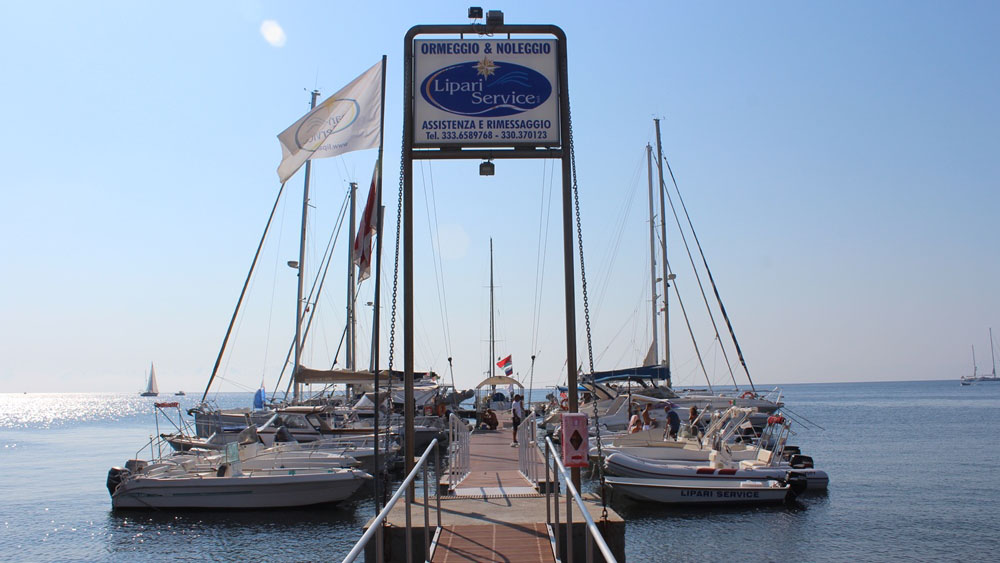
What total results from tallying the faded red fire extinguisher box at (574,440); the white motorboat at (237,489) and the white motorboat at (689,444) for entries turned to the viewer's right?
1

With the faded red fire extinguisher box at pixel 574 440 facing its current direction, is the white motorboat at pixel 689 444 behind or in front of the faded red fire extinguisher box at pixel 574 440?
behind

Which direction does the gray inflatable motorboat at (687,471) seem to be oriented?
to the viewer's left

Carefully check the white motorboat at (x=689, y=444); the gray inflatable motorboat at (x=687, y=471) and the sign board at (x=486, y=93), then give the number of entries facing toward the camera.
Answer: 1

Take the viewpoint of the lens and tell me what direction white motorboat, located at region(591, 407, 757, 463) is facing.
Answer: facing to the left of the viewer

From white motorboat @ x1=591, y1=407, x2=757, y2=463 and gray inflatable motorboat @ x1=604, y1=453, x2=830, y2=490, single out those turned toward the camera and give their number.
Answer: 0

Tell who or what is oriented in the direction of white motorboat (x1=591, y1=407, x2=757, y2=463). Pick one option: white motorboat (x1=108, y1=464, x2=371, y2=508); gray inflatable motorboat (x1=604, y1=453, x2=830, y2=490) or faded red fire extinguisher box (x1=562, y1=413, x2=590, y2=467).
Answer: white motorboat (x1=108, y1=464, x2=371, y2=508)

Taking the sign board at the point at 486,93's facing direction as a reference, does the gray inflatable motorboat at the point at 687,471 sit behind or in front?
behind

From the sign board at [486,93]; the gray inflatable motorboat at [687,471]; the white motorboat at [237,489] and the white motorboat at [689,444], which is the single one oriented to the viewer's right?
the white motorboat at [237,489]

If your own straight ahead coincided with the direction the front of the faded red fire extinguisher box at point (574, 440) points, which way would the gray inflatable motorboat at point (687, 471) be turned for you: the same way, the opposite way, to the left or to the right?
to the right

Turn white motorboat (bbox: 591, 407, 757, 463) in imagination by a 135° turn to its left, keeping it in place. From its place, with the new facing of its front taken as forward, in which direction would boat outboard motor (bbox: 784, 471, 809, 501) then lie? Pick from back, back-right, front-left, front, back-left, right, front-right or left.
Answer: front

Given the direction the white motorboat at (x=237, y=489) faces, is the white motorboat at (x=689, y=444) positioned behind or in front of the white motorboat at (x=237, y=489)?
in front

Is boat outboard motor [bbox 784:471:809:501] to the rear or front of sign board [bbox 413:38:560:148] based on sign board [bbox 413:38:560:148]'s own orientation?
to the rear

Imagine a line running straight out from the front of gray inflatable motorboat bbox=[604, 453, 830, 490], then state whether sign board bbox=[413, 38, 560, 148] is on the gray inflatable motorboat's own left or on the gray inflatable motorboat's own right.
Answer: on the gray inflatable motorboat's own left

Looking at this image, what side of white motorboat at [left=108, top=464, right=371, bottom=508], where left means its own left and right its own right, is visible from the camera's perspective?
right

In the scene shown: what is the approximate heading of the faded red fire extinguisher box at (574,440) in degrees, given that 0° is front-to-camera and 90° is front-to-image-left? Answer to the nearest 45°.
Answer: approximately 0°

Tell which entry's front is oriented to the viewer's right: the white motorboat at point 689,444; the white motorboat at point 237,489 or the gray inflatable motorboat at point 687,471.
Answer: the white motorboat at point 237,489
